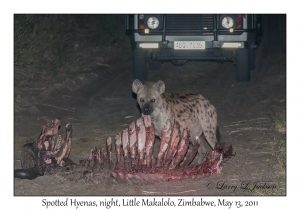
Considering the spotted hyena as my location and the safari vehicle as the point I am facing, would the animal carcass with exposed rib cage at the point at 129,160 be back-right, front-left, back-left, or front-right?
back-left

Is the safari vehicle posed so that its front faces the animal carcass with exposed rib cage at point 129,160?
yes

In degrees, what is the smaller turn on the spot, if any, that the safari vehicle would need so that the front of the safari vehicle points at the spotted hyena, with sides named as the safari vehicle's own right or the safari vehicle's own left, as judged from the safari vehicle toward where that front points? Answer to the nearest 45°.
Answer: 0° — it already faces it

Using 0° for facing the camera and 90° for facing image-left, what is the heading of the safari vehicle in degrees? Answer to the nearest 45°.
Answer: approximately 0°
